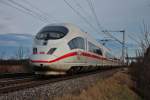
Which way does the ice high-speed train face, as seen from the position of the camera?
facing the viewer and to the left of the viewer
